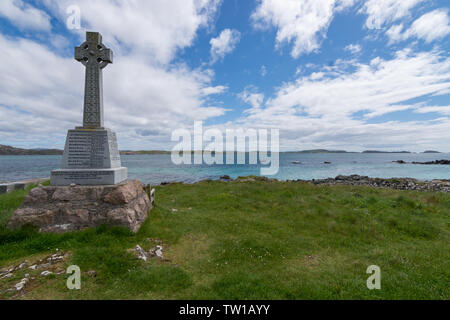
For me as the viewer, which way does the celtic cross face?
facing the viewer
